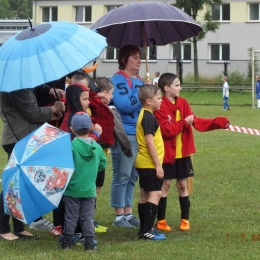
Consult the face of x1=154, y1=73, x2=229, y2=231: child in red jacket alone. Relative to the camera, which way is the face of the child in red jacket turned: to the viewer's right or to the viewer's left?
to the viewer's right

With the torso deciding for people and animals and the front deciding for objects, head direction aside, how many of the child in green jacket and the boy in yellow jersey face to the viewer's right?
1

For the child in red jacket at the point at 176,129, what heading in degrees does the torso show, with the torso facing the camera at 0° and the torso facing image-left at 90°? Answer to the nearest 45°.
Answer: approximately 315°

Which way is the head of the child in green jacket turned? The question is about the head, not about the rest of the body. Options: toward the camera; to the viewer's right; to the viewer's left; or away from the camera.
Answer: away from the camera

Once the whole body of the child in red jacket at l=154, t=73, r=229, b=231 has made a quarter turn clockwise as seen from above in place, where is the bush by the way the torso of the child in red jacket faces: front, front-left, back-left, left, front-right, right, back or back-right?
back-right

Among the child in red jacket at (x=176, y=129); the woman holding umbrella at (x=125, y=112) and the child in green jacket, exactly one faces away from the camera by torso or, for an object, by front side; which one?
the child in green jacket

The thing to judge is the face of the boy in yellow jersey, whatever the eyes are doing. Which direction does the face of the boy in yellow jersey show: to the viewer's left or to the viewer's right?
to the viewer's right

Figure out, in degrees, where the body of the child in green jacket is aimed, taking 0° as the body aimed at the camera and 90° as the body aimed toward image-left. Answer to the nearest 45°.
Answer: approximately 180°
